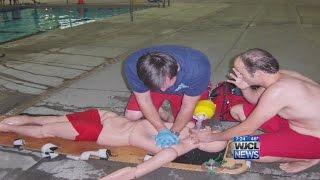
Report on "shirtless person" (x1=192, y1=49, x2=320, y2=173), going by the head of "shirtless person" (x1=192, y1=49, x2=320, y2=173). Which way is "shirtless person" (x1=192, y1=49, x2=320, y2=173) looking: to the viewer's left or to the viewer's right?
to the viewer's left

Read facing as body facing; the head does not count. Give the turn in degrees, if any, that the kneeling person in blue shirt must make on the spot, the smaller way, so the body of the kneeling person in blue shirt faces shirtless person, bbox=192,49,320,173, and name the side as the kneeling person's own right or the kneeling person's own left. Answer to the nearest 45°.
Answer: approximately 90° to the kneeling person's own left

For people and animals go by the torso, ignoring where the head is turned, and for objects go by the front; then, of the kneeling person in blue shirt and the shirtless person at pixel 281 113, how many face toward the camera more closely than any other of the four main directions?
1

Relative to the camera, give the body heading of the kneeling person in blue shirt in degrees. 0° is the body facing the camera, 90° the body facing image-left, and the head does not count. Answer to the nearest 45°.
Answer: approximately 0°

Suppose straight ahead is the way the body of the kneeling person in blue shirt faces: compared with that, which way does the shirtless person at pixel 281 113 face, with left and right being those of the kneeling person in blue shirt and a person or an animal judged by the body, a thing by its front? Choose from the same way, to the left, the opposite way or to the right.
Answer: to the right

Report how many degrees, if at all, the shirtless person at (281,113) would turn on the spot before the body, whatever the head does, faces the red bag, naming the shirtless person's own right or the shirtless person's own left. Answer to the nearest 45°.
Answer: approximately 45° to the shirtless person's own right

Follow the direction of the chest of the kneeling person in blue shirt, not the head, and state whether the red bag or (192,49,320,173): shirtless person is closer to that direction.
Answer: the shirtless person

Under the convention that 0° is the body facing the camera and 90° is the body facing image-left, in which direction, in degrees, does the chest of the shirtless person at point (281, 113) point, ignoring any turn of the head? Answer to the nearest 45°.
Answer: approximately 90°

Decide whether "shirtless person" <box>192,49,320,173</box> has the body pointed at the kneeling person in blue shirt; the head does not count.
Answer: yes
